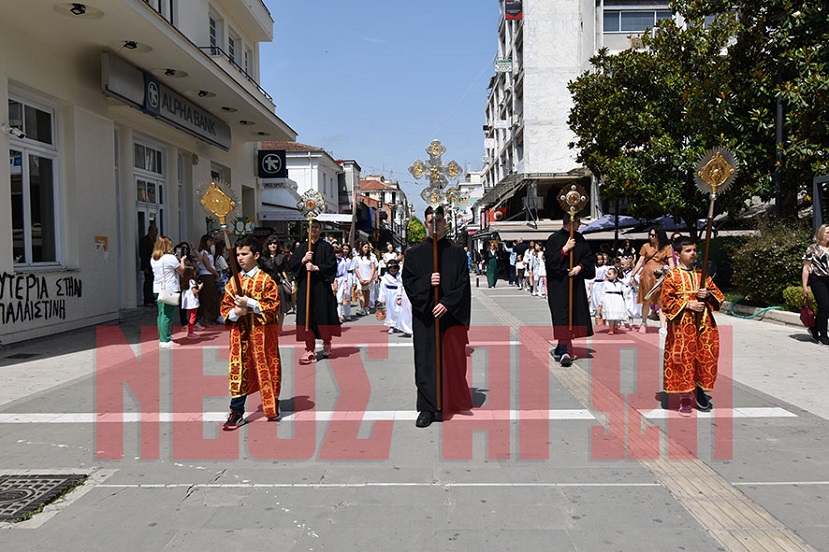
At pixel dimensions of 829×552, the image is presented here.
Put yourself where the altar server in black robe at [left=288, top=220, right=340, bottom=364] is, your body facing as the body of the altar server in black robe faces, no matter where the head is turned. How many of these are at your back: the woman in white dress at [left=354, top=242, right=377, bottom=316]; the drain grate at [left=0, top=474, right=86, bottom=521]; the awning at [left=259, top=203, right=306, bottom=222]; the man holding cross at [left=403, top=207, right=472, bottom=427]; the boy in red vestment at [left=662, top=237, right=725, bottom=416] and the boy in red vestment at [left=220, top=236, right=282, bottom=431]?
2

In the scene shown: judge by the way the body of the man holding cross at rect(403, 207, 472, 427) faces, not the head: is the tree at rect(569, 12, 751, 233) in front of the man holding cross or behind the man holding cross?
behind

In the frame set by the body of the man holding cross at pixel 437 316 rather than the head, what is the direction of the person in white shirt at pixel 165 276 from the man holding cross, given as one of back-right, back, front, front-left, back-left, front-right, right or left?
back-right

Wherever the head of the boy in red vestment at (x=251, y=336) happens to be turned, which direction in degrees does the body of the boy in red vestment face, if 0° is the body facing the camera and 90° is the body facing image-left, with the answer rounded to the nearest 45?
approximately 45°

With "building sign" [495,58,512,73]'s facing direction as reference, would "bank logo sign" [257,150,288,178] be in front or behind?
in front

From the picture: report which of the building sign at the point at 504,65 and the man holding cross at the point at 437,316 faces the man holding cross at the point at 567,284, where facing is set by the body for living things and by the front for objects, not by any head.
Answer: the building sign

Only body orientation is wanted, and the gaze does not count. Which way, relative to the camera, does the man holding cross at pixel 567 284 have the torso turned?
toward the camera

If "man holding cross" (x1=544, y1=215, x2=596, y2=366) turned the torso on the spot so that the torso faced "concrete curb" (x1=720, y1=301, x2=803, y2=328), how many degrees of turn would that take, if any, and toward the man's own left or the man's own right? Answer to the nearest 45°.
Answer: approximately 135° to the man's own left

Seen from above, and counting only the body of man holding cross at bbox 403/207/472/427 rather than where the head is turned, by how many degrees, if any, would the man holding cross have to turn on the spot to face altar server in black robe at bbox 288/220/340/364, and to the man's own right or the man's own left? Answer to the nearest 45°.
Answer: approximately 135° to the man's own right

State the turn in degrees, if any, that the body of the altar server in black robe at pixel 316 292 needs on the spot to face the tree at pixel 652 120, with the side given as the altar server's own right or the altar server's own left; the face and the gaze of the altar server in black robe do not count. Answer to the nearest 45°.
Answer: approximately 135° to the altar server's own left

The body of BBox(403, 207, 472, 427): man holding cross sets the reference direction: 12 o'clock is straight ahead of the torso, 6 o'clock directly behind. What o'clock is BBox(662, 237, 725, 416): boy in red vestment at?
The boy in red vestment is roughly at 9 o'clock from the man holding cross.

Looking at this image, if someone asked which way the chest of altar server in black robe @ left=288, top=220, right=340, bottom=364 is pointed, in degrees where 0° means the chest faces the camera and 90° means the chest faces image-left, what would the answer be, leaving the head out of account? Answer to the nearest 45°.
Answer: approximately 0°

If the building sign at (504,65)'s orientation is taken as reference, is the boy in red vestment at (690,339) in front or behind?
in front

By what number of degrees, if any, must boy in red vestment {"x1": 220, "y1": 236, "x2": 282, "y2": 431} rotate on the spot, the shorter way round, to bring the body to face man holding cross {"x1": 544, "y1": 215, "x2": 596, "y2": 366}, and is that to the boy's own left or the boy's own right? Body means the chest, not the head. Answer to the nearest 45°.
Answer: approximately 180°

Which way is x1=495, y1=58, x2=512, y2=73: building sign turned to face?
toward the camera

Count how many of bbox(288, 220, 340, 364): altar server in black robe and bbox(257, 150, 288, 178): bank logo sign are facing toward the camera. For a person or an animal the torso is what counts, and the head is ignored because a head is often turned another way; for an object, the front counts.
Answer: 2

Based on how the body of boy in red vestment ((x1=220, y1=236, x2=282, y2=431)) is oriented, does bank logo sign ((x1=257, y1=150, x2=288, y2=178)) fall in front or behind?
behind
